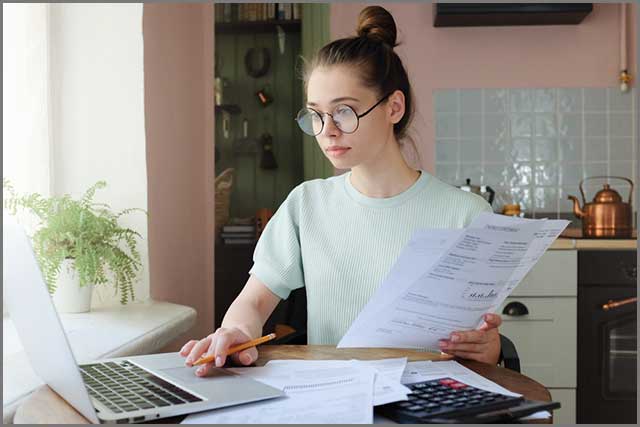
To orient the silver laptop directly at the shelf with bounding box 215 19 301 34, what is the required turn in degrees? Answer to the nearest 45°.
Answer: approximately 45° to its left

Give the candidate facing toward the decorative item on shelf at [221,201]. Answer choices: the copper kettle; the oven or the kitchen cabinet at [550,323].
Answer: the copper kettle

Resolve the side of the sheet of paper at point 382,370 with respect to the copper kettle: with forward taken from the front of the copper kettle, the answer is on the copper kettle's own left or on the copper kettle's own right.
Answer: on the copper kettle's own left

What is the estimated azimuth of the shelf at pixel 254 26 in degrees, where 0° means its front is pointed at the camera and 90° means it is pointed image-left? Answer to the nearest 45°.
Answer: approximately 0°

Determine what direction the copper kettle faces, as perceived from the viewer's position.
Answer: facing to the left of the viewer

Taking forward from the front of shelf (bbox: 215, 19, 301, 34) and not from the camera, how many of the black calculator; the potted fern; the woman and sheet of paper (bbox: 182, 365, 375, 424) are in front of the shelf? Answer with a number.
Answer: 4

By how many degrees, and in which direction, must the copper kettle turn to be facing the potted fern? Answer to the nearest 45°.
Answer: approximately 45° to its left

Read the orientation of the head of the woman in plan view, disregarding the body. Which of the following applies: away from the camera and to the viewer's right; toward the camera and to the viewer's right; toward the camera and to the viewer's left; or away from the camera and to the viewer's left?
toward the camera and to the viewer's left

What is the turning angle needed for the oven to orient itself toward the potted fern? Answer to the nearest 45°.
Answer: approximately 45° to its right
